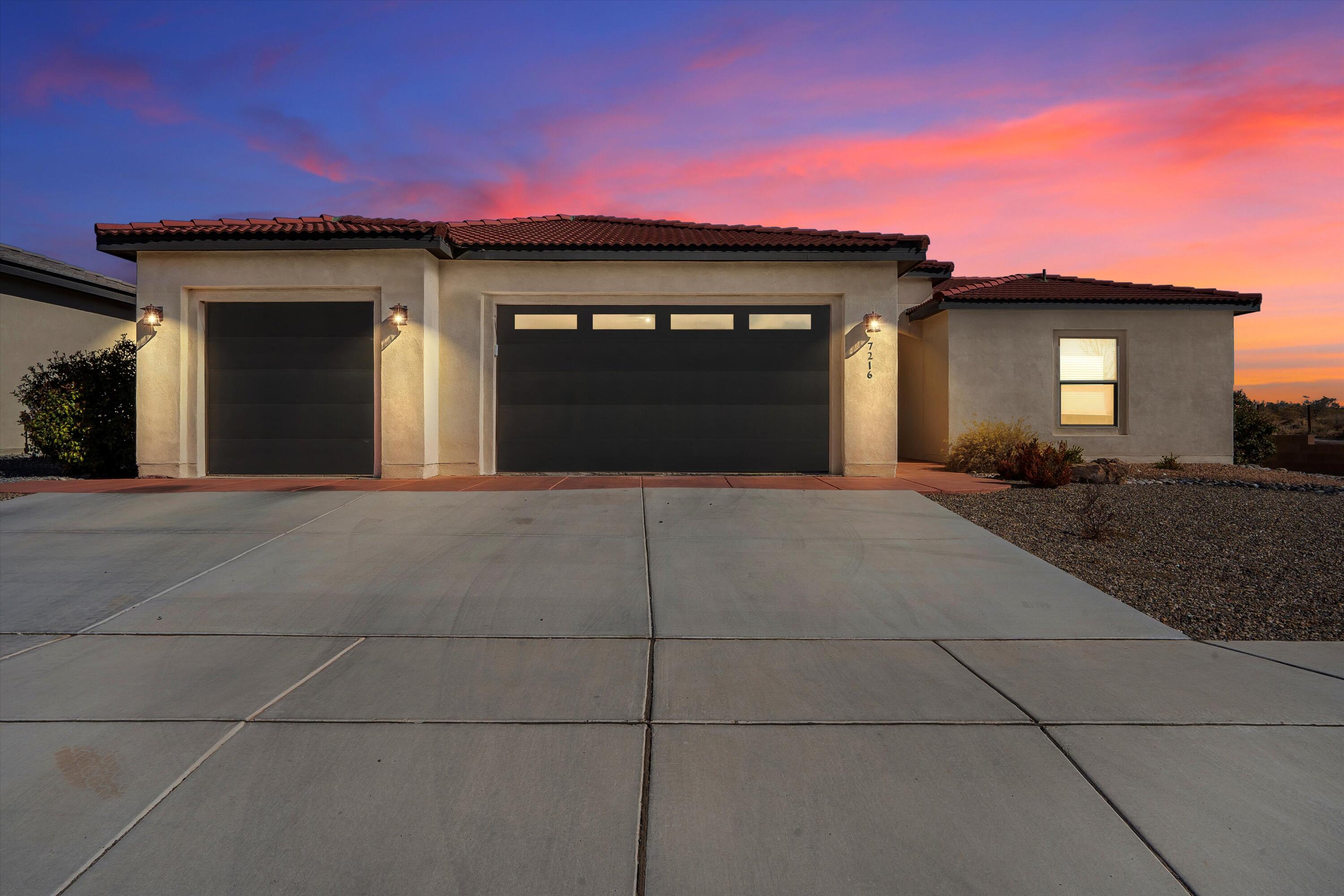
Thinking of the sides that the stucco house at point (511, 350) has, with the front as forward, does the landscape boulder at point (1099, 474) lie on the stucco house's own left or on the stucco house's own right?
on the stucco house's own left

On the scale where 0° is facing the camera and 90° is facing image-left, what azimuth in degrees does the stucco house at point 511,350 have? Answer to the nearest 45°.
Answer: approximately 0°

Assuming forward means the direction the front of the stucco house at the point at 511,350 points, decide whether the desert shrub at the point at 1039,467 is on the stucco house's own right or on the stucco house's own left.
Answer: on the stucco house's own left

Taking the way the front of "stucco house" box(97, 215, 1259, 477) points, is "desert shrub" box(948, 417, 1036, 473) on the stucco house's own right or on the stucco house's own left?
on the stucco house's own left

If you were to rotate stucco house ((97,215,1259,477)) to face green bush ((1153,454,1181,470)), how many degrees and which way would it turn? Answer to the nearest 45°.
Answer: approximately 90° to its left

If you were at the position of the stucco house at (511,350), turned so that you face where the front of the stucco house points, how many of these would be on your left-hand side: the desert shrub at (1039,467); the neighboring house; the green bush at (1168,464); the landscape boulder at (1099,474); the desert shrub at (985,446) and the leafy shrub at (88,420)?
4

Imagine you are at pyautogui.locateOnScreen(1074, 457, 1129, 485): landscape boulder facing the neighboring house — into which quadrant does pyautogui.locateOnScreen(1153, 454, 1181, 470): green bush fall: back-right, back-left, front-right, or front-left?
back-right

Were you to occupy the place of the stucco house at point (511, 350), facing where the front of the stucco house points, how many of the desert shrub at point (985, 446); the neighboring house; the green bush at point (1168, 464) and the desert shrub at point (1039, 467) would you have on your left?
3

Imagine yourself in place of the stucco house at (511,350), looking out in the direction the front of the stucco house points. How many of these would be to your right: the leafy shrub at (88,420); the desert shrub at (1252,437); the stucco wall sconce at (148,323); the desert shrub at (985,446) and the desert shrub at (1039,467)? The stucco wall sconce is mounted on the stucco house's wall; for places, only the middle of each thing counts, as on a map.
2

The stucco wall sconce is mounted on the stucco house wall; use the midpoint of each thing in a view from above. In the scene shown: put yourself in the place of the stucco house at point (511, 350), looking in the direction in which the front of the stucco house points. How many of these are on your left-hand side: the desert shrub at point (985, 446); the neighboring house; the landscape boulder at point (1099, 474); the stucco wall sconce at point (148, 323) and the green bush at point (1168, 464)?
3

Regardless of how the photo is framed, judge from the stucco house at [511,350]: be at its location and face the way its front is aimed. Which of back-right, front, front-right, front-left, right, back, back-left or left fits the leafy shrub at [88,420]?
right

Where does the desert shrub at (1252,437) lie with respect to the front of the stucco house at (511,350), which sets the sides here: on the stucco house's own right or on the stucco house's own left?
on the stucco house's own left

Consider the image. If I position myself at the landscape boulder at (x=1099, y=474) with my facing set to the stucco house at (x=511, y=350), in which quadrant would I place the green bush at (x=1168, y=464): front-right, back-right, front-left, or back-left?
back-right

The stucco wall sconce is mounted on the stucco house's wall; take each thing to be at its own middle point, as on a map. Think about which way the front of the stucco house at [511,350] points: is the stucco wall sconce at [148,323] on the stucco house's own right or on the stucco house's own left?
on the stucco house's own right

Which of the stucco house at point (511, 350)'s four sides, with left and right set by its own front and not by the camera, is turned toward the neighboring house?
right
